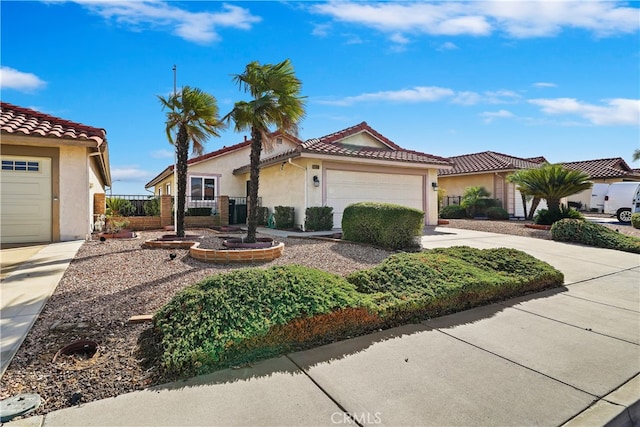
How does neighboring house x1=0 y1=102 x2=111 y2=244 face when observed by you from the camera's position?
facing the viewer

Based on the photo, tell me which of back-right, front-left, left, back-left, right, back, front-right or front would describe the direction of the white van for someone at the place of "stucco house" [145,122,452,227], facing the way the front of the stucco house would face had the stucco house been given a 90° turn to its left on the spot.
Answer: front-right

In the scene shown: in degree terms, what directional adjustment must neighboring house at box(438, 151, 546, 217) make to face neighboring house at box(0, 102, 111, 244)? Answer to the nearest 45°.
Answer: approximately 90° to its right

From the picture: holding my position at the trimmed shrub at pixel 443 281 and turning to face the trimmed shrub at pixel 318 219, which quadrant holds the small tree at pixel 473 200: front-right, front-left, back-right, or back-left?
front-right

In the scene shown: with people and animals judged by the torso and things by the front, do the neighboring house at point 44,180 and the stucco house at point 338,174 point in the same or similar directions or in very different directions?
same or similar directions

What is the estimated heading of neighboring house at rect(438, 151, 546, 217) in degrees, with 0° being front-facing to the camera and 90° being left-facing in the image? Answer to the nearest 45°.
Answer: approximately 315°

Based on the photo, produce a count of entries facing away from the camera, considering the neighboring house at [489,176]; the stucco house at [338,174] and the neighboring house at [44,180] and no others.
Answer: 0

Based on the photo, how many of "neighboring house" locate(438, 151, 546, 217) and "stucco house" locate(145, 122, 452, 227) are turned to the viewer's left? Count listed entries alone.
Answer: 0

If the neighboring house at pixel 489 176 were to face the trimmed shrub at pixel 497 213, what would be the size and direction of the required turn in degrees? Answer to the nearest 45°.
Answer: approximately 45° to its right

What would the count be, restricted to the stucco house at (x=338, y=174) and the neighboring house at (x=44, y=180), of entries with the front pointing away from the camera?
0

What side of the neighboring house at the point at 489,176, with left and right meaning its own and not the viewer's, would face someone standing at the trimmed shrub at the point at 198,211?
right

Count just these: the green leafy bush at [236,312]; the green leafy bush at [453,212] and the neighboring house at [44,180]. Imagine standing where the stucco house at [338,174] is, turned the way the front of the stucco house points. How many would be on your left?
1

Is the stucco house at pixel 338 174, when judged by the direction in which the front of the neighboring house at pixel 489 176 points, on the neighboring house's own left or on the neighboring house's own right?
on the neighboring house's own right
